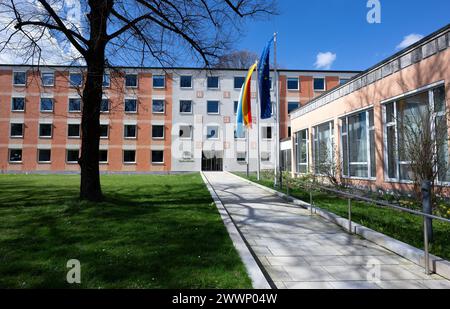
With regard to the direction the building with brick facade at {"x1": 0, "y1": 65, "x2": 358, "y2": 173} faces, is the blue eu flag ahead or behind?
ahead

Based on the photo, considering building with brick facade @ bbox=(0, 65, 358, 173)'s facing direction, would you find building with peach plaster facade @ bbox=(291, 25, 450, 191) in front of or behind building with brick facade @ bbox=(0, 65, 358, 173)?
in front

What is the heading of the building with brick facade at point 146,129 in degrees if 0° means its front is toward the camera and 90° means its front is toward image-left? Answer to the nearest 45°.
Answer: approximately 0°
